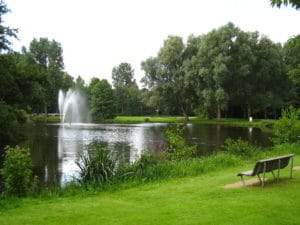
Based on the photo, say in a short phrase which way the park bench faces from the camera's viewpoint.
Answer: facing away from the viewer and to the left of the viewer

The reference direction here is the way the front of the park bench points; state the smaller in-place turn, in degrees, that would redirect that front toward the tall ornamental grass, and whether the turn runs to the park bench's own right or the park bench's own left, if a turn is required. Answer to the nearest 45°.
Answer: approximately 45° to the park bench's own left

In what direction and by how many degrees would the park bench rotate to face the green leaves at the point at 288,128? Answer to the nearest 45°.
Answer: approximately 45° to its right

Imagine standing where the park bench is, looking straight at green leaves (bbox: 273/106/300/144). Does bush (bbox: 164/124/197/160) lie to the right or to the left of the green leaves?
left

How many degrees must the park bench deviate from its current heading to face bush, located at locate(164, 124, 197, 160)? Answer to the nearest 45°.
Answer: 0° — it already faces it

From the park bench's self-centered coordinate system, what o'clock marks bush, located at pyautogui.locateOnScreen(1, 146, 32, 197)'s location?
The bush is roughly at 10 o'clock from the park bench.
